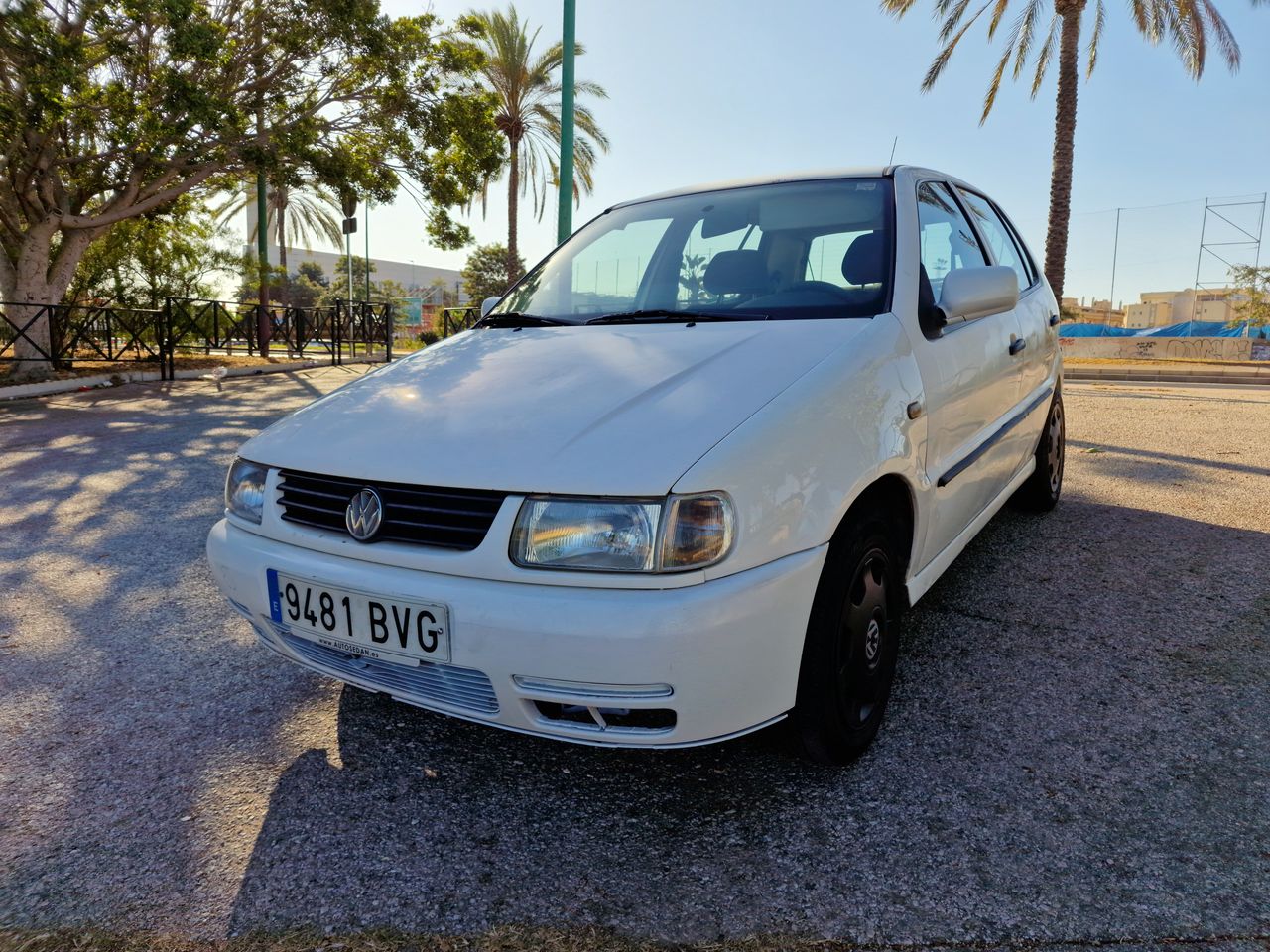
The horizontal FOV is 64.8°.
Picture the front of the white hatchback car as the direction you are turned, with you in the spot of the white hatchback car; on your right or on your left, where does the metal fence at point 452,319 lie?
on your right

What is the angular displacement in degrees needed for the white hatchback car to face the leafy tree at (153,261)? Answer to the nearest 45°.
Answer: approximately 90° to its right

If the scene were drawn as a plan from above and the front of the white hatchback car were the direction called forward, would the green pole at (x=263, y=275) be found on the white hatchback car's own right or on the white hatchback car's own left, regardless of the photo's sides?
on the white hatchback car's own right

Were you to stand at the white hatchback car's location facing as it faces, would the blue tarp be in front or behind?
behind

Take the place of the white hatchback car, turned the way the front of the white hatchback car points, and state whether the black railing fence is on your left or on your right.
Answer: on your right

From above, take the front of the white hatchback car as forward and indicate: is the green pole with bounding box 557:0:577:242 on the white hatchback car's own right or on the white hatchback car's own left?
on the white hatchback car's own right

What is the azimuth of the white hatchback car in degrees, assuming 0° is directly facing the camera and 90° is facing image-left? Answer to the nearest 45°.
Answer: approximately 45°
